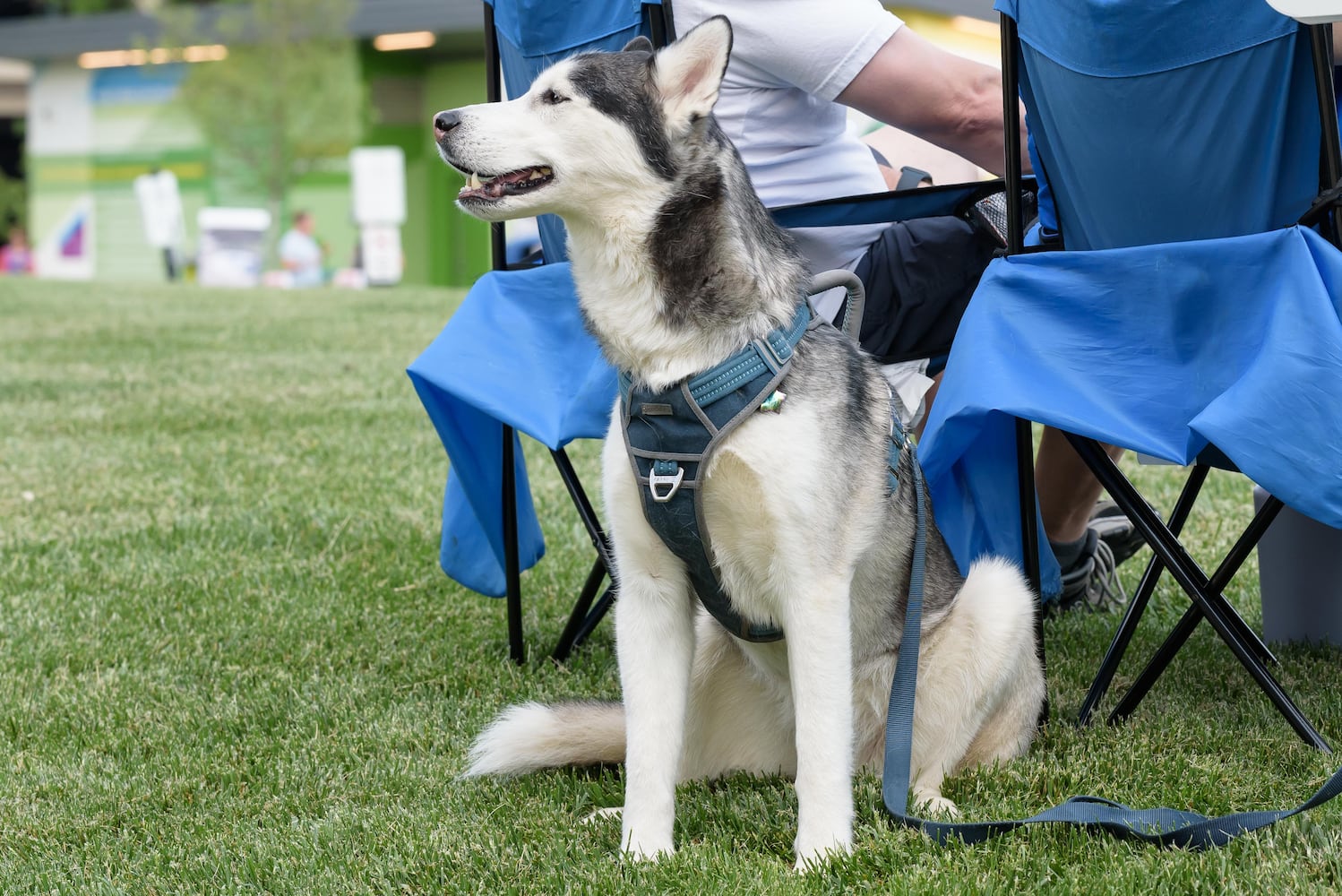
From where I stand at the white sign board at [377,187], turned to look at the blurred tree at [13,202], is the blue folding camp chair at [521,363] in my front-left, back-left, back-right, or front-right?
back-left

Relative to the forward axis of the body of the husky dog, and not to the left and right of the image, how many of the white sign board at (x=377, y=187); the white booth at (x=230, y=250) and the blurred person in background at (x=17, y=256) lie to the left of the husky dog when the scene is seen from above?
0

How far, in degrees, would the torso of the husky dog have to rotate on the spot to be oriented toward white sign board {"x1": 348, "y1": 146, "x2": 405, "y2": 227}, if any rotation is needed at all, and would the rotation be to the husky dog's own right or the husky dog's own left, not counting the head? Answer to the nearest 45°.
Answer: approximately 135° to the husky dog's own right

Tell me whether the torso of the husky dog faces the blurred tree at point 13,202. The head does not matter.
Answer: no

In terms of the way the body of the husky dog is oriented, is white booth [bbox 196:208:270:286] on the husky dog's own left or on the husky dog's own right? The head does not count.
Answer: on the husky dog's own right

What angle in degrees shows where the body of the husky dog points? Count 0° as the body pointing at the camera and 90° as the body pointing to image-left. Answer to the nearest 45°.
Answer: approximately 45°

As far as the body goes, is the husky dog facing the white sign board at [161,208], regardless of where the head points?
no

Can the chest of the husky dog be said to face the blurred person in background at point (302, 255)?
no

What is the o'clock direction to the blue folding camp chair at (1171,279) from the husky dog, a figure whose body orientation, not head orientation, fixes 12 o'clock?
The blue folding camp chair is roughly at 7 o'clock from the husky dog.

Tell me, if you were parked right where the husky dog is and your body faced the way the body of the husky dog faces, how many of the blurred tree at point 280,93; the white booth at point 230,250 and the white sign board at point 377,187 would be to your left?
0

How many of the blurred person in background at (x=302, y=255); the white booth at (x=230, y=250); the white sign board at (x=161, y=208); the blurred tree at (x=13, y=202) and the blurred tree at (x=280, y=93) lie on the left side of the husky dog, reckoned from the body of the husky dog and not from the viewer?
0

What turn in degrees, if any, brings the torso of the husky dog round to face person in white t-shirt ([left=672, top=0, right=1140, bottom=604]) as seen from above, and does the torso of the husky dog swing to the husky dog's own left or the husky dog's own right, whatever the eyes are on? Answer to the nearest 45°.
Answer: approximately 135° to the husky dog's own right

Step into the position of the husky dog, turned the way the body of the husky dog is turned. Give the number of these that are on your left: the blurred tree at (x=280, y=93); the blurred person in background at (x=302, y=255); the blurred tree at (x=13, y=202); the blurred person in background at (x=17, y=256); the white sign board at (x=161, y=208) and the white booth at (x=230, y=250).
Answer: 0

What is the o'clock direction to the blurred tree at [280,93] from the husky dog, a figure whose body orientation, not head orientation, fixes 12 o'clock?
The blurred tree is roughly at 4 o'clock from the husky dog.

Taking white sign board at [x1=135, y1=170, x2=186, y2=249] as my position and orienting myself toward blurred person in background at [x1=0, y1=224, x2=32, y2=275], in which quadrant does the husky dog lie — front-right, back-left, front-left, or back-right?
back-left
